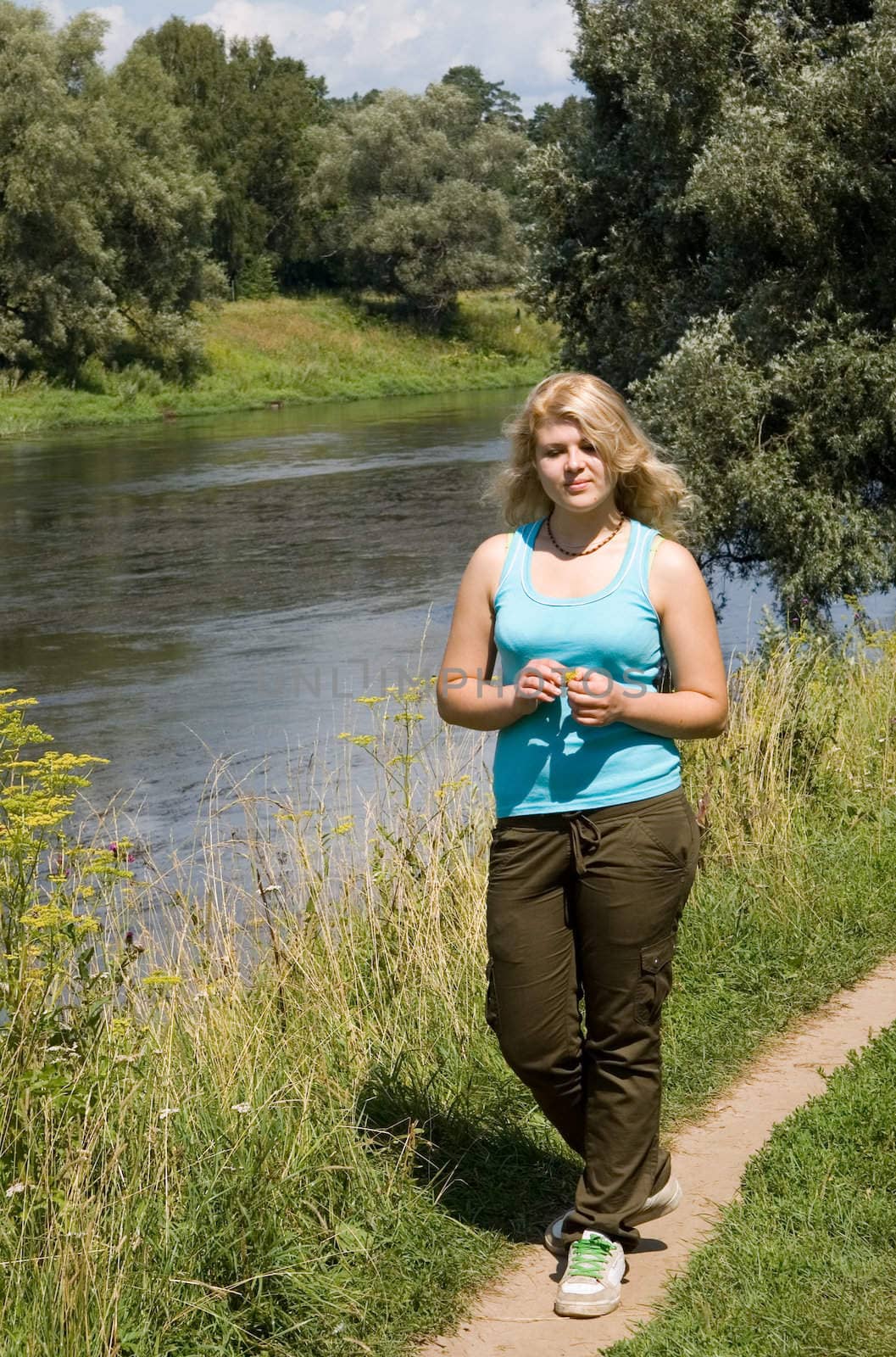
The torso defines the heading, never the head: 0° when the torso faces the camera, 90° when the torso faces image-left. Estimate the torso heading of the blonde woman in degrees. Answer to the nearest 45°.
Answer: approximately 0°

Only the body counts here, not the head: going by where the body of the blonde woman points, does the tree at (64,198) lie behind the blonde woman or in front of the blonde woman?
behind
